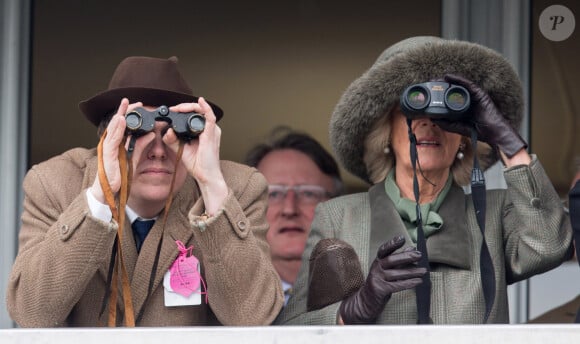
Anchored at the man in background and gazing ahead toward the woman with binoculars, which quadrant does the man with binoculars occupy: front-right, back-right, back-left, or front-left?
front-right

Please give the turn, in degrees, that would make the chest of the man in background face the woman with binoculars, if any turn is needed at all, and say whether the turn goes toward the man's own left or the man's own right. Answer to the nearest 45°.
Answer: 0° — they already face them

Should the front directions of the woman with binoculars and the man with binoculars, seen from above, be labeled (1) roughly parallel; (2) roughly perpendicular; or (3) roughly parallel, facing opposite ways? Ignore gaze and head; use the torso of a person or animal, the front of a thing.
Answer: roughly parallel

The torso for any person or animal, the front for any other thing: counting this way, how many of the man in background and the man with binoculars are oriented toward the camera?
2

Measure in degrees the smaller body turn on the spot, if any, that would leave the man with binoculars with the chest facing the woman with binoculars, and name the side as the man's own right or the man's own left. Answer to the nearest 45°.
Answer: approximately 90° to the man's own left

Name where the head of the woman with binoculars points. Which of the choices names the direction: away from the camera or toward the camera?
toward the camera

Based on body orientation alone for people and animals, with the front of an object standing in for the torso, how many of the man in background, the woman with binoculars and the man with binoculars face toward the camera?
3

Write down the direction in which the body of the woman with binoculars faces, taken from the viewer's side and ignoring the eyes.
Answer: toward the camera

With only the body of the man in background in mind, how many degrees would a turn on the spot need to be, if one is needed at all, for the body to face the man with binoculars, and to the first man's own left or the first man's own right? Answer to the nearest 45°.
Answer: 0° — they already face them

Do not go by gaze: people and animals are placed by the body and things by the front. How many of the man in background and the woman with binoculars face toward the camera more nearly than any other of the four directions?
2

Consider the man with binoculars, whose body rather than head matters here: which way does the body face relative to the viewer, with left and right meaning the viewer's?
facing the viewer

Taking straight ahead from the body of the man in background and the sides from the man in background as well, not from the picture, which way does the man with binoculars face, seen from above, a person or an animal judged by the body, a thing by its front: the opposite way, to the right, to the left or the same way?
the same way

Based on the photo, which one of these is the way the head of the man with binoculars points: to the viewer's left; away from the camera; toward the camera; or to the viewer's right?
toward the camera

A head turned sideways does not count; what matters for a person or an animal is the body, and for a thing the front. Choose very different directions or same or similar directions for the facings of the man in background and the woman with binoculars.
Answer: same or similar directions

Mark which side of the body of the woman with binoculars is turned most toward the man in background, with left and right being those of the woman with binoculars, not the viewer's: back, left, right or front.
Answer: back

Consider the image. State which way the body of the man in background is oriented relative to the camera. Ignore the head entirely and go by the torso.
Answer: toward the camera

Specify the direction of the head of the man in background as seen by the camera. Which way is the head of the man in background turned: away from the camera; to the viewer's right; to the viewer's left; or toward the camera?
toward the camera

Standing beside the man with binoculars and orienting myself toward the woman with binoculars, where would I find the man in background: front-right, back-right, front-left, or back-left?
front-left
